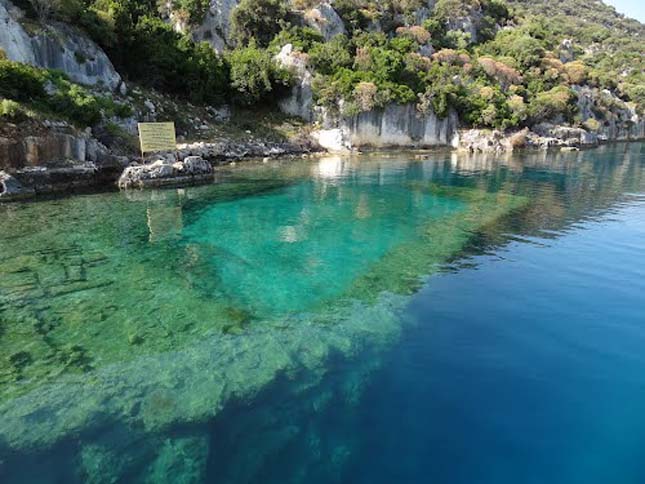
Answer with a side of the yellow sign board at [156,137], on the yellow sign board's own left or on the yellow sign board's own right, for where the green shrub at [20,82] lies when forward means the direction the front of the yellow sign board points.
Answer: on the yellow sign board's own right

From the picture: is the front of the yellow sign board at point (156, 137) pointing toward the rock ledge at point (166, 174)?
yes

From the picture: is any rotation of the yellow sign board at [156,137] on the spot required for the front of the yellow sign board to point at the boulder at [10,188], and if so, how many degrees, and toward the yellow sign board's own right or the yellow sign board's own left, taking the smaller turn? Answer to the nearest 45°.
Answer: approximately 45° to the yellow sign board's own right

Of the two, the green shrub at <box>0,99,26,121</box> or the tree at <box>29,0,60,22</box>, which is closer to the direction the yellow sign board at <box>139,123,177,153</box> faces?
the green shrub

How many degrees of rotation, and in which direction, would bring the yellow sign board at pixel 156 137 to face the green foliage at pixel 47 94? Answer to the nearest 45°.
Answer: approximately 90° to its right

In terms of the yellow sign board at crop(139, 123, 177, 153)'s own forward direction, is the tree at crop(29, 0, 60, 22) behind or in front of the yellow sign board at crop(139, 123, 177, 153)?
behind

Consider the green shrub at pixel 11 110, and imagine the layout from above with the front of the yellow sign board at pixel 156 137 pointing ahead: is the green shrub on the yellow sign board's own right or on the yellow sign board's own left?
on the yellow sign board's own right

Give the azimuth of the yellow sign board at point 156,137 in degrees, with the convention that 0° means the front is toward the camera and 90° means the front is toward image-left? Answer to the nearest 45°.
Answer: approximately 0°

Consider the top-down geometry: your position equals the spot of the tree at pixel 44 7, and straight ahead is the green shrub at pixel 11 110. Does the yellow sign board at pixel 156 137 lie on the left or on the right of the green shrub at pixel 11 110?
left
